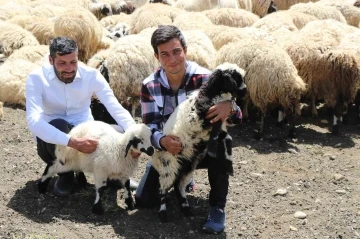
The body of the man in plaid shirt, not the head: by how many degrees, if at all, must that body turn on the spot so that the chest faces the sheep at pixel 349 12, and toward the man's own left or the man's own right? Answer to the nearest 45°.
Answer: approximately 135° to the man's own left

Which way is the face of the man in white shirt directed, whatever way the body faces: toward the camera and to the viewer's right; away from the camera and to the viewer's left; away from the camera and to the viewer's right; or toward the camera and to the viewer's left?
toward the camera and to the viewer's right

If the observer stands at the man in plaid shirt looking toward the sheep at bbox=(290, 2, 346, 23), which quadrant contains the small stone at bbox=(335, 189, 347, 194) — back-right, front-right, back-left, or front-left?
front-right

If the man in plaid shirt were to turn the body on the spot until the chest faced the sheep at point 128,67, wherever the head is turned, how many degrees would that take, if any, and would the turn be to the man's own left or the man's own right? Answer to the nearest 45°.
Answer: approximately 180°

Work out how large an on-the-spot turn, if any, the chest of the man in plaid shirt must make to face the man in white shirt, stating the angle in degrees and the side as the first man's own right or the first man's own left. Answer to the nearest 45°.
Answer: approximately 90° to the first man's own right

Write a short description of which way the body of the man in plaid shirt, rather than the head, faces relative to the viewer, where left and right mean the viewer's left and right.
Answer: facing the viewer

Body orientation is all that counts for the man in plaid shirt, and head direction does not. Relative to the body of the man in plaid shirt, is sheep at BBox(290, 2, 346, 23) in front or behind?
behind

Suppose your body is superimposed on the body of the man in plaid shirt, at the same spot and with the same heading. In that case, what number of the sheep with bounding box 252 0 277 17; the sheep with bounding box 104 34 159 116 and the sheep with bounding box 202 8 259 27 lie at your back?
3

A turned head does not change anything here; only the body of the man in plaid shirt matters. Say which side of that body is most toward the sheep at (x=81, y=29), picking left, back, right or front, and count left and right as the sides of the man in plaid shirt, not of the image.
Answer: back

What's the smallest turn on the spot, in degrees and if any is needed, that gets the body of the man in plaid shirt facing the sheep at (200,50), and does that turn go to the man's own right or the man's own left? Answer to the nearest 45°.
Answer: approximately 180°

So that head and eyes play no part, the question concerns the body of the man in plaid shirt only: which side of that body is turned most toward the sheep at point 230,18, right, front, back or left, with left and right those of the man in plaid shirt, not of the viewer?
back

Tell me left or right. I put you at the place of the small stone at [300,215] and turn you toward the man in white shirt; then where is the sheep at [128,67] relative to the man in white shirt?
right

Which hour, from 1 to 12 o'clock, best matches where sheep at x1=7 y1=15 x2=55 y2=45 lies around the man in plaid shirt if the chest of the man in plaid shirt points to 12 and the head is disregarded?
The sheep is roughly at 5 o'clock from the man in plaid shirt.

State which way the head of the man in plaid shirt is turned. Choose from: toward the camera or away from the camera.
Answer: toward the camera

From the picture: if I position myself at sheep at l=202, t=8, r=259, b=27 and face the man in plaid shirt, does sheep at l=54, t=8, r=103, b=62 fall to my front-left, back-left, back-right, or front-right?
front-right

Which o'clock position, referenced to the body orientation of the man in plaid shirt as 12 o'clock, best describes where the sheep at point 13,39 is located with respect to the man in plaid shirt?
The sheep is roughly at 5 o'clock from the man in plaid shirt.

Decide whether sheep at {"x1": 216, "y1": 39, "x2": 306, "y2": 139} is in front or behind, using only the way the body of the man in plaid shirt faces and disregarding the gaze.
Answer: behind
